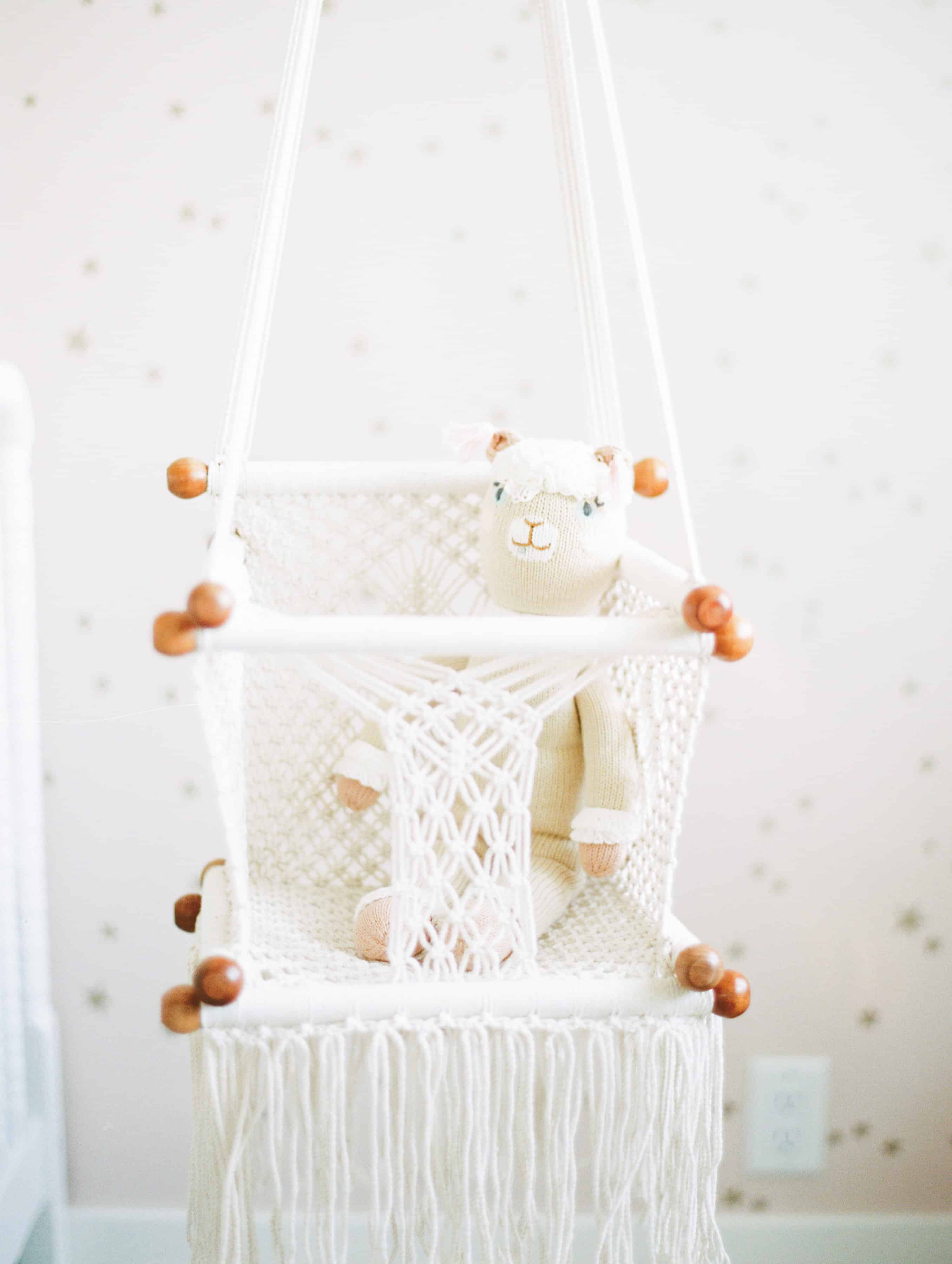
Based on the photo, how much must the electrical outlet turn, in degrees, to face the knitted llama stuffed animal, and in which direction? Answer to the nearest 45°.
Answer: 0° — it already faces it

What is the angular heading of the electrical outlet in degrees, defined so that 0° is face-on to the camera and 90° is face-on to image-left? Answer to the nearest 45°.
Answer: approximately 0°

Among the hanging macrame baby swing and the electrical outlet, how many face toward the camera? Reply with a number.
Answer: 2

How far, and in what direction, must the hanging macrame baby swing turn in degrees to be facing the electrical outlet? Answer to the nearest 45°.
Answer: approximately 135° to its left

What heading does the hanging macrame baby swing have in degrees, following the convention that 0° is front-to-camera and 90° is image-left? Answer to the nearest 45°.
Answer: approximately 0°
